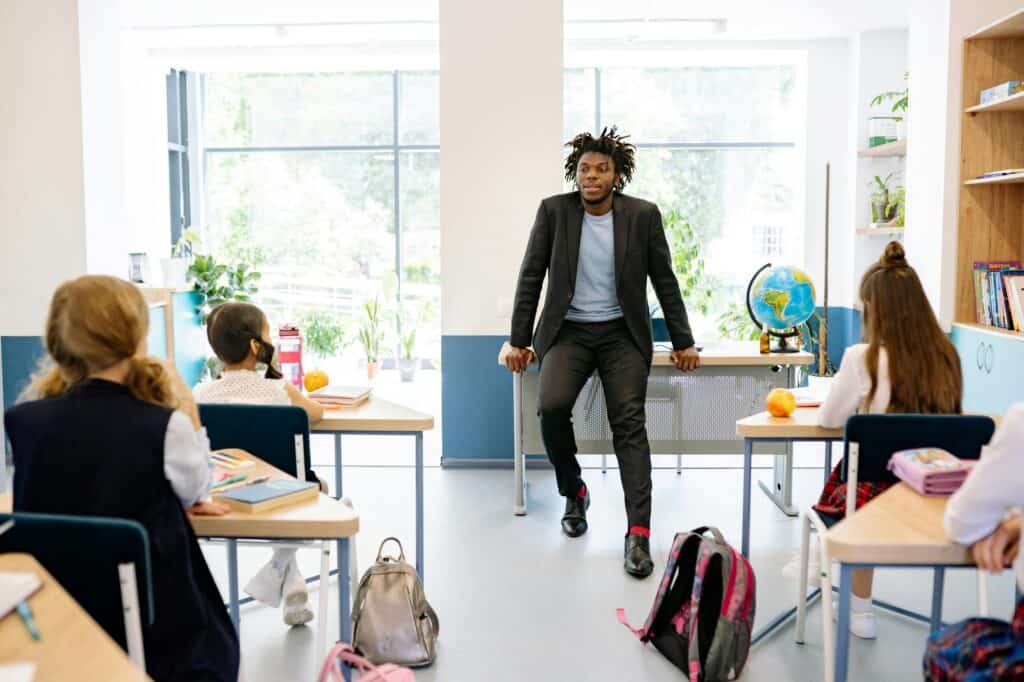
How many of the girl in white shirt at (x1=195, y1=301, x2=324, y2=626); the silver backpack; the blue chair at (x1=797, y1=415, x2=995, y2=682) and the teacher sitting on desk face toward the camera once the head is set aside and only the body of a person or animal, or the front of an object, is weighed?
2

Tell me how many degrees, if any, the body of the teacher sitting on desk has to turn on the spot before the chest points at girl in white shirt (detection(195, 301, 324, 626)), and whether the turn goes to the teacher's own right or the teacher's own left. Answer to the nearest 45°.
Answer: approximately 45° to the teacher's own right

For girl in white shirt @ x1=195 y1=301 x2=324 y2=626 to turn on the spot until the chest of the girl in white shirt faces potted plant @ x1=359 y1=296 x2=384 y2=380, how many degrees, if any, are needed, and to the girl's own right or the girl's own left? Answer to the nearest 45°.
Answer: approximately 45° to the girl's own left

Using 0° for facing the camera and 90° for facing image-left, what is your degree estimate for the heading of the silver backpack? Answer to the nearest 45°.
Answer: approximately 0°

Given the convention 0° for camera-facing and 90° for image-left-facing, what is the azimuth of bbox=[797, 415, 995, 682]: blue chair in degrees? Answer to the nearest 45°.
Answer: approximately 135°

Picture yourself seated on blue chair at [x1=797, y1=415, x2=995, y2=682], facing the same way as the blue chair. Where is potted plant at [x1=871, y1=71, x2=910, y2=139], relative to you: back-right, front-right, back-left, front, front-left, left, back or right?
front-right

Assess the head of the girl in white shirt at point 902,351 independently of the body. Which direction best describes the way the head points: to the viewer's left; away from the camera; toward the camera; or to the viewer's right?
away from the camera

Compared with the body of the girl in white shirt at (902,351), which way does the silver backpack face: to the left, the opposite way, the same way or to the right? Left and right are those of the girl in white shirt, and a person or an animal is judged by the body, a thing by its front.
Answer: the opposite way

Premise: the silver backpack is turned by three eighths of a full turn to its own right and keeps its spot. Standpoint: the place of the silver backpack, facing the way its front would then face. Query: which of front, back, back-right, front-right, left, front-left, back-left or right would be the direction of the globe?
right

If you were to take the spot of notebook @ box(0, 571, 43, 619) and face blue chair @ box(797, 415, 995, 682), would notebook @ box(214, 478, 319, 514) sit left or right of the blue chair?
left
